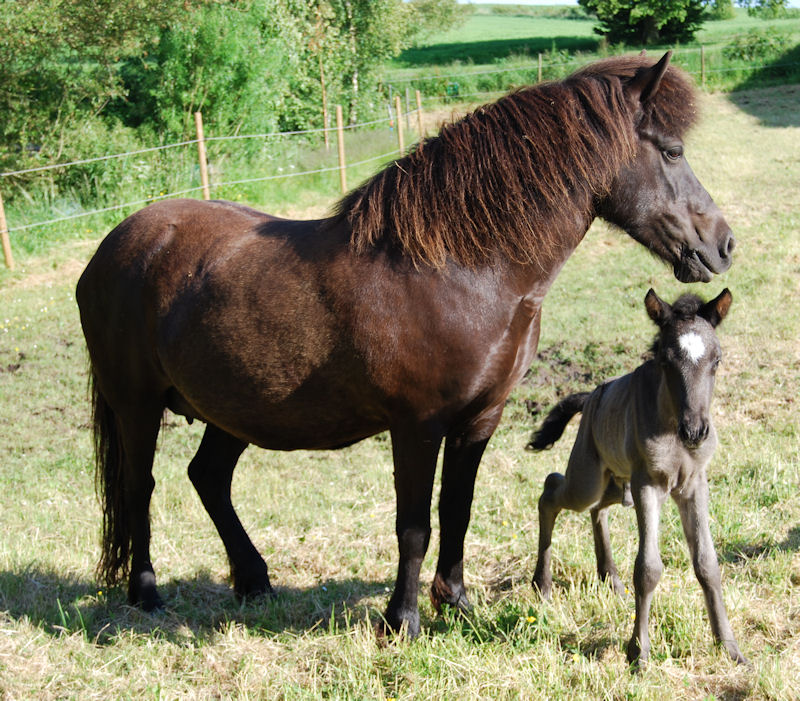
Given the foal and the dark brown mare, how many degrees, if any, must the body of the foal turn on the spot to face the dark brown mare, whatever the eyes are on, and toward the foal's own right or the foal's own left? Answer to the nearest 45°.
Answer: approximately 135° to the foal's own right

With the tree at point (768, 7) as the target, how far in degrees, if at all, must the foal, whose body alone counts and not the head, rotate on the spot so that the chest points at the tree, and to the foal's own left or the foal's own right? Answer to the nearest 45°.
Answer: approximately 135° to the foal's own left

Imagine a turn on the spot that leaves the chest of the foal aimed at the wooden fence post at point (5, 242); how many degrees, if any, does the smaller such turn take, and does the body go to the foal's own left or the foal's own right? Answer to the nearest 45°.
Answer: approximately 180°

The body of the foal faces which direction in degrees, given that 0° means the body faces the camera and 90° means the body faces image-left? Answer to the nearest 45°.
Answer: approximately 315°

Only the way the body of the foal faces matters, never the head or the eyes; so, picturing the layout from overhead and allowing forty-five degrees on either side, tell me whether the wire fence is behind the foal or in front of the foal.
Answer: behind

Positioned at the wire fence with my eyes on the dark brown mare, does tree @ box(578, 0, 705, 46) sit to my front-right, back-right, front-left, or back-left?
back-left

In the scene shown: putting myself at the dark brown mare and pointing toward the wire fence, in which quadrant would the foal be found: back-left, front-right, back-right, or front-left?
back-right

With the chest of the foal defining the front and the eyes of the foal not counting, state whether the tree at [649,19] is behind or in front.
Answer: behind
